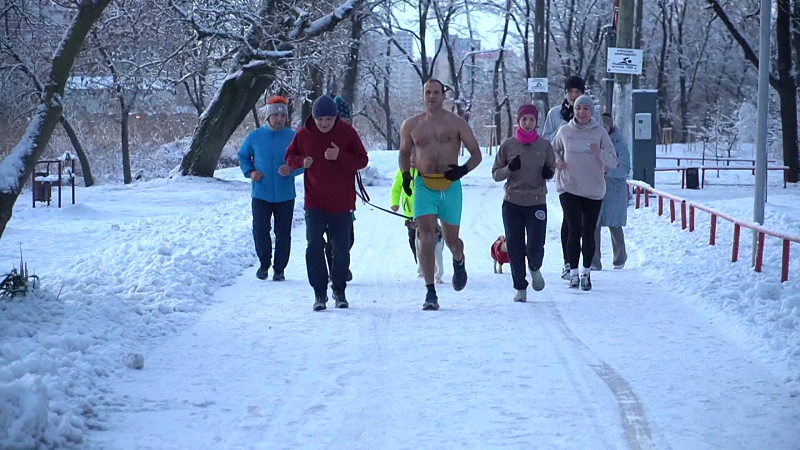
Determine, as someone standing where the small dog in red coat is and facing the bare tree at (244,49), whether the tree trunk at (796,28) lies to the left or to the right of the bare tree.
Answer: right

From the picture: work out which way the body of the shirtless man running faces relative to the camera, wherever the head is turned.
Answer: toward the camera

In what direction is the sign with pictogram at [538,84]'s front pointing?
toward the camera

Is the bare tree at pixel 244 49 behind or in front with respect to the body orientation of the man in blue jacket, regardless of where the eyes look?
behind

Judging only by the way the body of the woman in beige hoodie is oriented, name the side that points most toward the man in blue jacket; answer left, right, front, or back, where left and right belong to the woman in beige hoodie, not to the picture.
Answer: right

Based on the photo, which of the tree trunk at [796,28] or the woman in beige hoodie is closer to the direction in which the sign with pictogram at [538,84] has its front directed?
the woman in beige hoodie

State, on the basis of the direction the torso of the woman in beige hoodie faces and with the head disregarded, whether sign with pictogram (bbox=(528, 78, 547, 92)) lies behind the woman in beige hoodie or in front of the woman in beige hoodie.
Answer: behind

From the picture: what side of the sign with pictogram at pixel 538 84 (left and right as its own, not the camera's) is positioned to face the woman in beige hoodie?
front

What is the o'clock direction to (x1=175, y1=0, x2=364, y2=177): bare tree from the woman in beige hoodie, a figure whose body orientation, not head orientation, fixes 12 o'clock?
The bare tree is roughly at 5 o'clock from the woman in beige hoodie.

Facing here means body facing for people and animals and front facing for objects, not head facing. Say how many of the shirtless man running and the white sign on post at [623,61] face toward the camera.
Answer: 2
